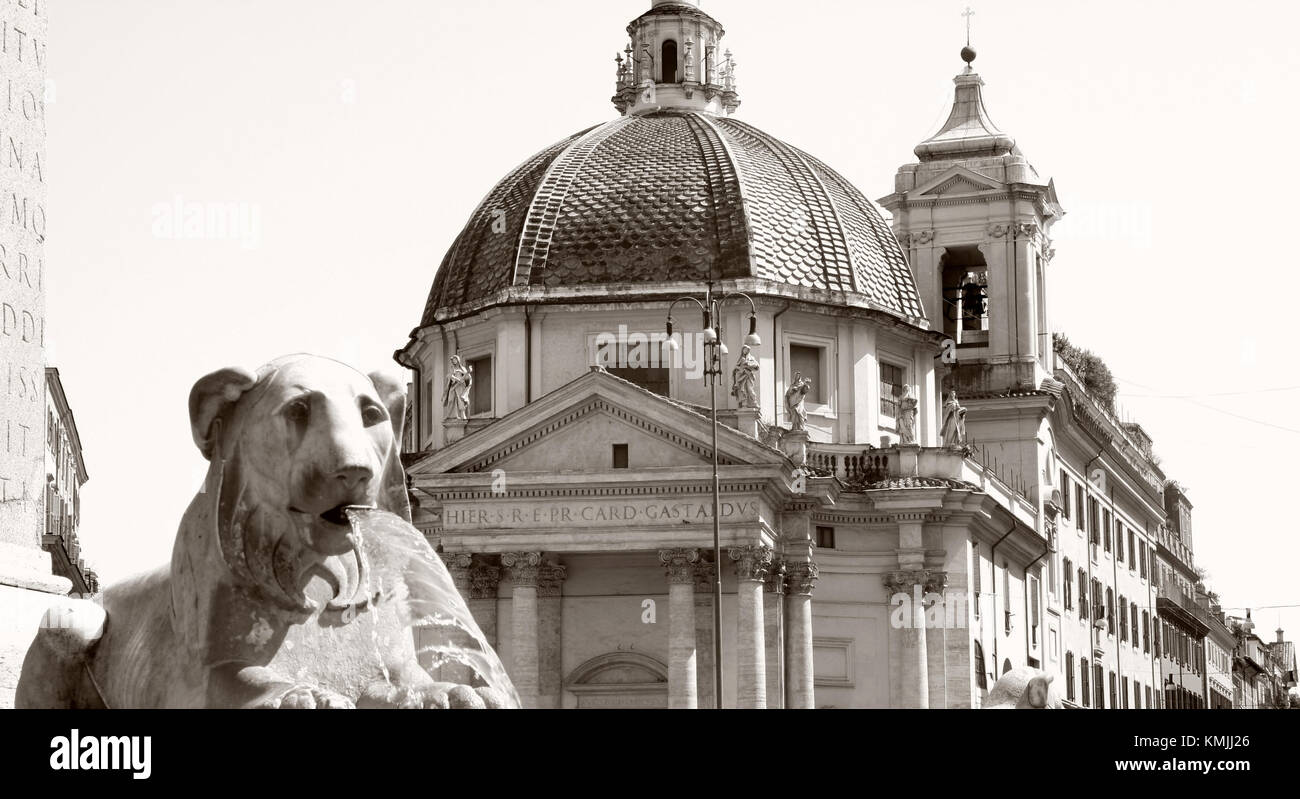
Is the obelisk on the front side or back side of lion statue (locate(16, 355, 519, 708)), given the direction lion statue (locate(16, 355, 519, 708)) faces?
on the back side

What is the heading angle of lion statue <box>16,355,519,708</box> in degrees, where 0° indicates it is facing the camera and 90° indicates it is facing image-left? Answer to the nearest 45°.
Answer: approximately 315°

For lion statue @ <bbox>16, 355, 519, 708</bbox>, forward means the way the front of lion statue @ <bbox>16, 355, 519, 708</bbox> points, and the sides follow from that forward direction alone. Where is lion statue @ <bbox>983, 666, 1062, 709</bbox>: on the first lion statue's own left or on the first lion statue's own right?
on the first lion statue's own left

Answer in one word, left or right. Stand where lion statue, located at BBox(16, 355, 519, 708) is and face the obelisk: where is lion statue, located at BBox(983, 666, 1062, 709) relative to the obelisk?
right
